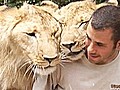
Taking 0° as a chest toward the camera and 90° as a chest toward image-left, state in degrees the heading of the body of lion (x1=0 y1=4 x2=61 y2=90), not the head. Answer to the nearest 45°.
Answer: approximately 315°

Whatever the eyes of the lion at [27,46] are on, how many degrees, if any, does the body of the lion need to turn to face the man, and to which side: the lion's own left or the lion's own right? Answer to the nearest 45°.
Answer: approximately 45° to the lion's own left

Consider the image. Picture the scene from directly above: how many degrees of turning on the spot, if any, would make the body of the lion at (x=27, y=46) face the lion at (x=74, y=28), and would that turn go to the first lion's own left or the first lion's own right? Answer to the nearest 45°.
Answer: approximately 45° to the first lion's own left
